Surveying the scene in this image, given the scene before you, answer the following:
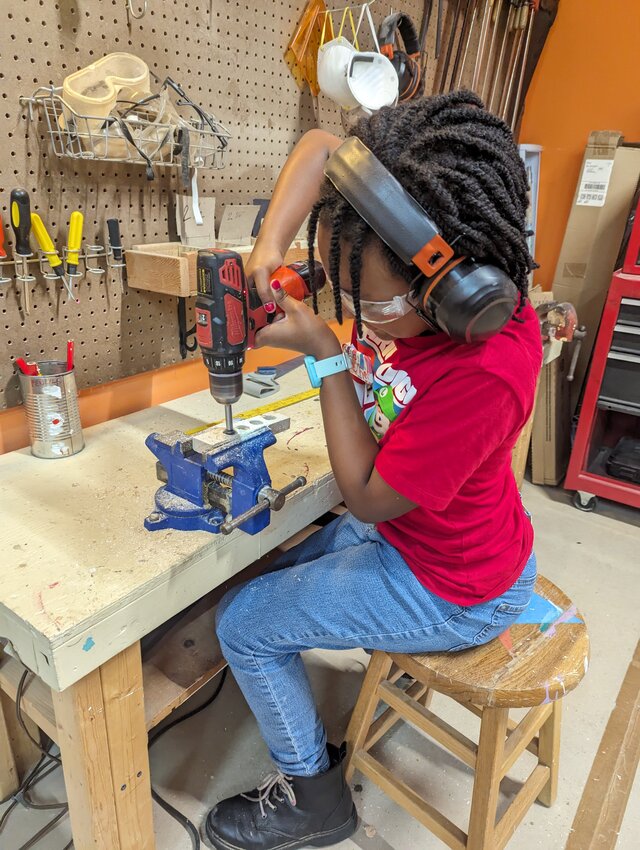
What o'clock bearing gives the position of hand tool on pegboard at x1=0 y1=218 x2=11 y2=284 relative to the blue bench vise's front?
The hand tool on pegboard is roughly at 6 o'clock from the blue bench vise.

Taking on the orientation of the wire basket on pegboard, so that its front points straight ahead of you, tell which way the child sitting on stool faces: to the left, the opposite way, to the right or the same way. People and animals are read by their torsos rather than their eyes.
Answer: the opposite way

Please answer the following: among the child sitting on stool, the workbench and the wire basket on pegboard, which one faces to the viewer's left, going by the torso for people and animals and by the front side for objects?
the child sitting on stool

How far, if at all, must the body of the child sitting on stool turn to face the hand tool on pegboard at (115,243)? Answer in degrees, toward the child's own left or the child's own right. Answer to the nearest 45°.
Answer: approximately 45° to the child's own right

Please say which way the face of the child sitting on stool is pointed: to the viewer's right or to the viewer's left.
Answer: to the viewer's left

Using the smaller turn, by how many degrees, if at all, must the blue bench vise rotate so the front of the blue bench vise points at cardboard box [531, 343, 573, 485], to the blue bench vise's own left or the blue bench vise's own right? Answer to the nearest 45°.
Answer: approximately 90° to the blue bench vise's own left

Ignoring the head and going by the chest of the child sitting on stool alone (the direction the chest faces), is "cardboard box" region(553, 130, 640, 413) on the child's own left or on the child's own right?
on the child's own right
